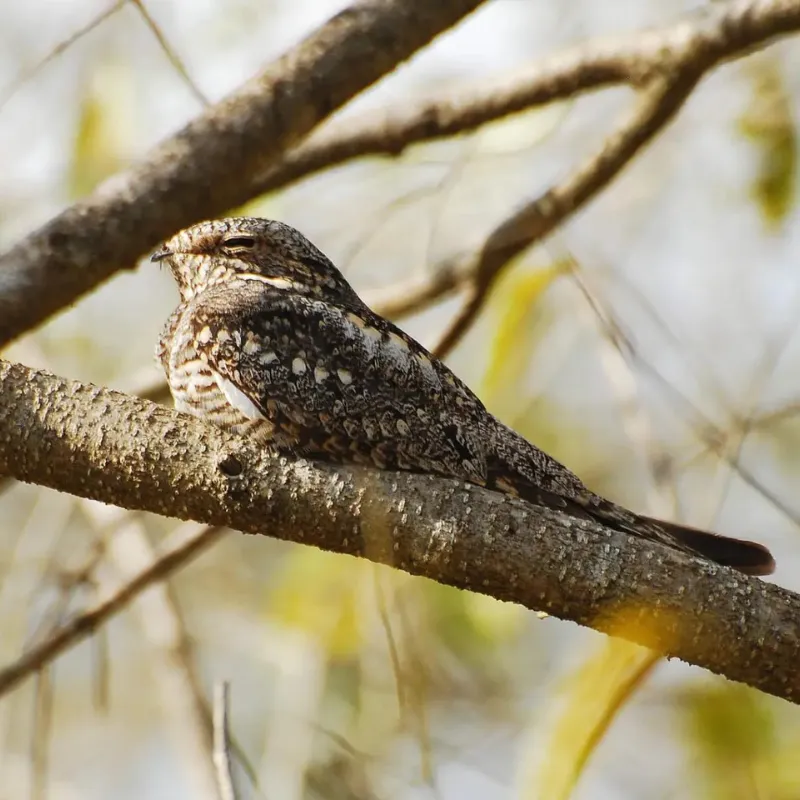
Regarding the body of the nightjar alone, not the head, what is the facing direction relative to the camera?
to the viewer's left

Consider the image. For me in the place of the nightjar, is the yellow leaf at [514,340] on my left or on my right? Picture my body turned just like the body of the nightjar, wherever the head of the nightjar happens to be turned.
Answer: on my right
